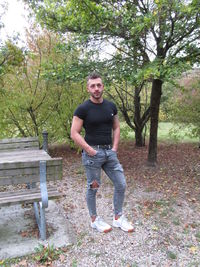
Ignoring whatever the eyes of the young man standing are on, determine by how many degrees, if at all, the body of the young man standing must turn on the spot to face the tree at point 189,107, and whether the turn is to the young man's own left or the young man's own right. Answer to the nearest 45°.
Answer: approximately 90° to the young man's own left

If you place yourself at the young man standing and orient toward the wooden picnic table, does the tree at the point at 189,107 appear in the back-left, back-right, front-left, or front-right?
back-right

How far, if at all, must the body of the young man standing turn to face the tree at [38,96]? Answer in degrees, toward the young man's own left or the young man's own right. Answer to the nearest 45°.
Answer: approximately 180°

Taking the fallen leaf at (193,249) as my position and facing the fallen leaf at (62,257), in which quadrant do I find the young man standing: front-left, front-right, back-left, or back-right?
front-right

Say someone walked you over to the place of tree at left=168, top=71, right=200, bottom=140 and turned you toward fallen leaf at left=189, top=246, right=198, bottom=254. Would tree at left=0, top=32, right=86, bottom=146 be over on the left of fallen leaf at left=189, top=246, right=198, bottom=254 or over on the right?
right

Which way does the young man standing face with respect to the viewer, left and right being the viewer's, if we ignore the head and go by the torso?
facing the viewer and to the right of the viewer

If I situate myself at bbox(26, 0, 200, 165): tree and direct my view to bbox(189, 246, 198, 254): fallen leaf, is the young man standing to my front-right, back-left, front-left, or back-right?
front-right

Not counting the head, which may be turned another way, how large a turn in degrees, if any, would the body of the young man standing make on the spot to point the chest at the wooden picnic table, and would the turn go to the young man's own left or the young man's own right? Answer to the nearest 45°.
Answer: approximately 135° to the young man's own right
